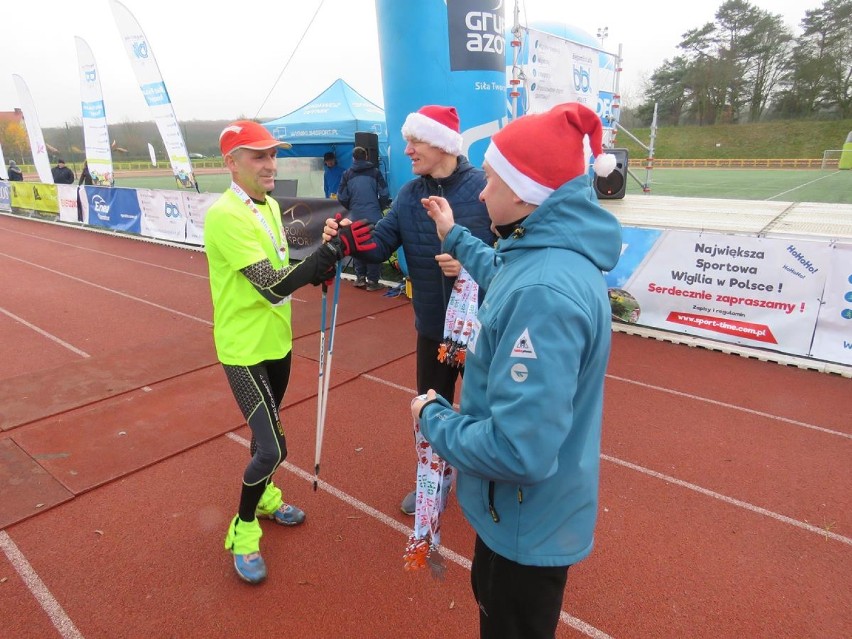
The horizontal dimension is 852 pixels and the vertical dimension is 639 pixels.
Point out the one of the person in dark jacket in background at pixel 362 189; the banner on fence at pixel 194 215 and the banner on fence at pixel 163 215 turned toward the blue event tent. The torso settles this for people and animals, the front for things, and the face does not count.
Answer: the person in dark jacket in background

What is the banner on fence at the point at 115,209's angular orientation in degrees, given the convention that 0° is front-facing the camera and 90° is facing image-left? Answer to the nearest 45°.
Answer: approximately 45°

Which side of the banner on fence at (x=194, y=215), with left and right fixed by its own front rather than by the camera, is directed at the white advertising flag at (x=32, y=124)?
right

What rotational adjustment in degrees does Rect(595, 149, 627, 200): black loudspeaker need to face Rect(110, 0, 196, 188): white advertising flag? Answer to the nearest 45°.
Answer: approximately 90° to its right

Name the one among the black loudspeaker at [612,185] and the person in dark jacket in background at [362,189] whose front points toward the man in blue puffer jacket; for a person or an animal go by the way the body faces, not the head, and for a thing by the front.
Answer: the black loudspeaker

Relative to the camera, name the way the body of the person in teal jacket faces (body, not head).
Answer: to the viewer's left

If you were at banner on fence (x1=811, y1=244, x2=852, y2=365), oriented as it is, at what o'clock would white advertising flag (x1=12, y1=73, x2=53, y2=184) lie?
The white advertising flag is roughly at 3 o'clock from the banner on fence.

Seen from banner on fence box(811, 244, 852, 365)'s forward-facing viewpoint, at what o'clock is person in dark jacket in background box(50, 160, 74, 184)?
The person in dark jacket in background is roughly at 3 o'clock from the banner on fence.

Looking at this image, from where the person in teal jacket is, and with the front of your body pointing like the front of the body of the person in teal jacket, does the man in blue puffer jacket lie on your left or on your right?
on your right

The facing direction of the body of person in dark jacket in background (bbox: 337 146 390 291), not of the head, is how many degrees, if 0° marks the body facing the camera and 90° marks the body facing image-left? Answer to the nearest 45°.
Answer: approximately 180°
